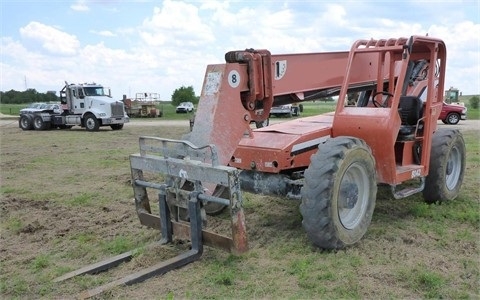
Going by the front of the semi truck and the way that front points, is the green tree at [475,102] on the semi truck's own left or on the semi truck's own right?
on the semi truck's own left

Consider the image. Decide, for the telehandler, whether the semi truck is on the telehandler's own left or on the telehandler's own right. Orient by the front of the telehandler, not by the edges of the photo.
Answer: on the telehandler's own right

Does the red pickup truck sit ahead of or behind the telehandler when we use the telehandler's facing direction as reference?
behind
